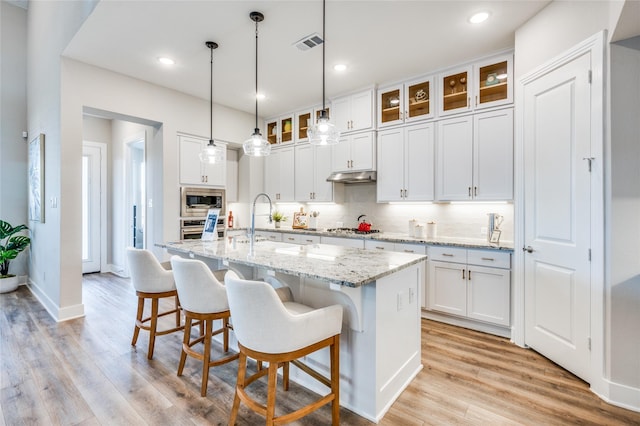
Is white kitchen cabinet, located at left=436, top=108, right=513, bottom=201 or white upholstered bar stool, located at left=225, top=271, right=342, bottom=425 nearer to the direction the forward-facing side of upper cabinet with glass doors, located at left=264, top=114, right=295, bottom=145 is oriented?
the white upholstered bar stool

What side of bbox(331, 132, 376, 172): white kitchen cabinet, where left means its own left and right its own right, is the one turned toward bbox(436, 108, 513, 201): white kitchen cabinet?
left

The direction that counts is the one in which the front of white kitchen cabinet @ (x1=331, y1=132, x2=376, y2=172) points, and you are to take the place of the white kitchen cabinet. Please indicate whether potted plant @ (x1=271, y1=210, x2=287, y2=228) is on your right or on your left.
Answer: on your right

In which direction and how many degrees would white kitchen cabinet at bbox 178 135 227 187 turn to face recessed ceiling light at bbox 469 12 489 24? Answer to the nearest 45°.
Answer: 0° — it already faces it

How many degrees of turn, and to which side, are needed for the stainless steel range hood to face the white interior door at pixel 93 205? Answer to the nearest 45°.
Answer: approximately 45° to its right

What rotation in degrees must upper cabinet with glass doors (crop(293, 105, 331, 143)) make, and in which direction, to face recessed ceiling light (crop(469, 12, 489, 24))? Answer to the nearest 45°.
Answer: approximately 90° to its left

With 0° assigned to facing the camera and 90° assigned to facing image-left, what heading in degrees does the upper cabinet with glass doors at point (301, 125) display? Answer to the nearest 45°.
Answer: approximately 45°
